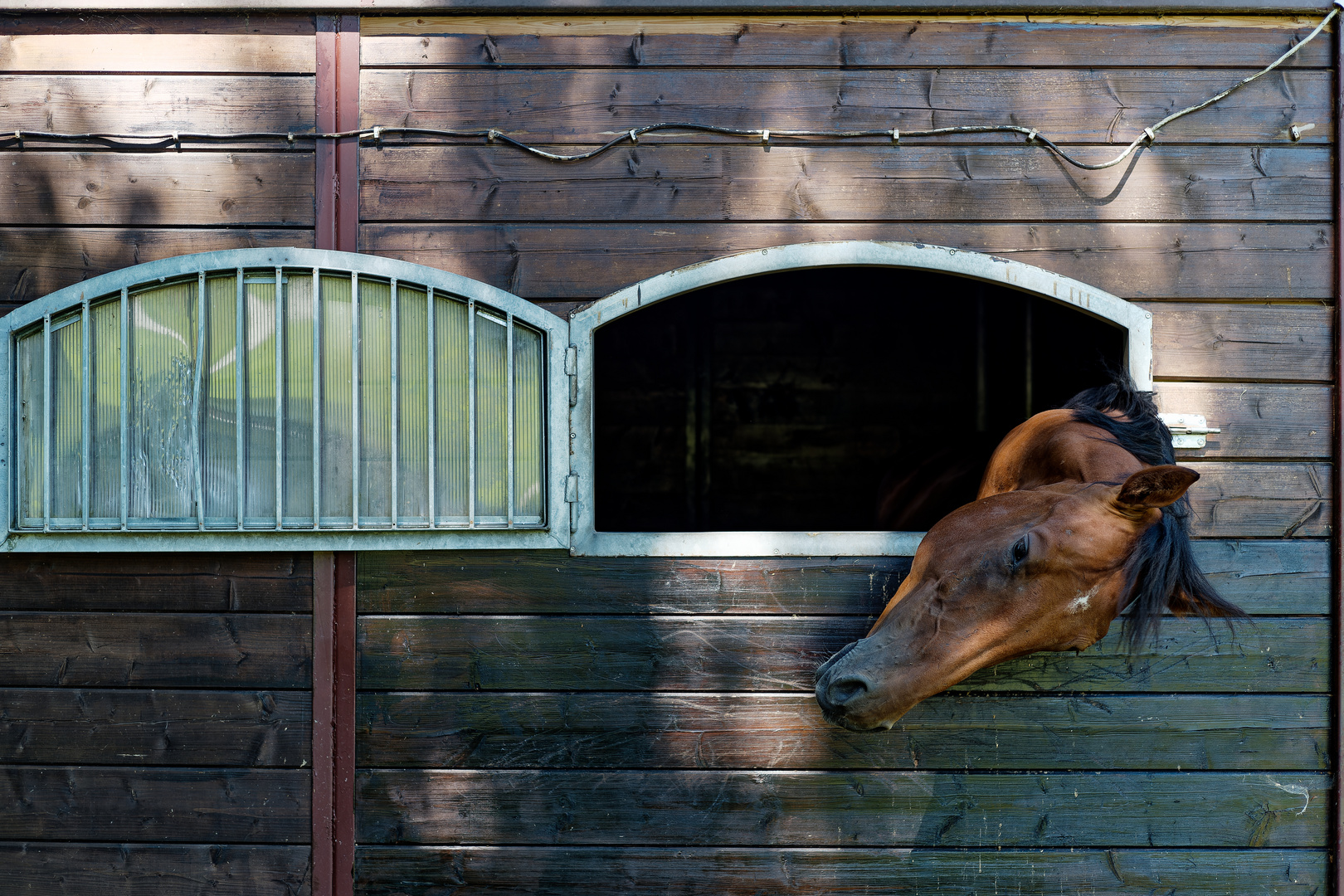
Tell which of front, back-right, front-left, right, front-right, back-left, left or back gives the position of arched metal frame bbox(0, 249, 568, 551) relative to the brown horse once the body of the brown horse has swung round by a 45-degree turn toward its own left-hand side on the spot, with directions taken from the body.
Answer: right

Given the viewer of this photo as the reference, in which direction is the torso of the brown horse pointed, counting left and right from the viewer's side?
facing the viewer and to the left of the viewer

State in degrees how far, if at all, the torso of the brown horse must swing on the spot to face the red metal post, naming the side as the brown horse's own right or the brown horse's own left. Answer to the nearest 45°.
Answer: approximately 45° to the brown horse's own right
